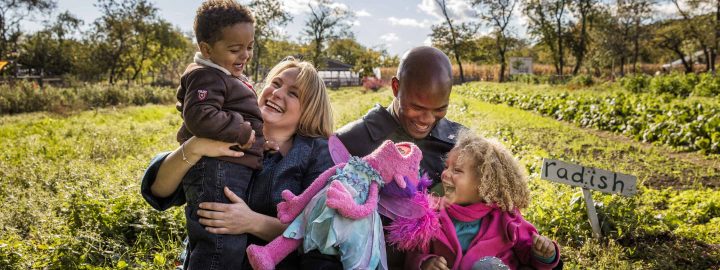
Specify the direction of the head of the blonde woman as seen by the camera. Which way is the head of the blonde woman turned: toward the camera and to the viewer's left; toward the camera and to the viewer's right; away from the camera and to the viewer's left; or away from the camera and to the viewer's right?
toward the camera and to the viewer's left

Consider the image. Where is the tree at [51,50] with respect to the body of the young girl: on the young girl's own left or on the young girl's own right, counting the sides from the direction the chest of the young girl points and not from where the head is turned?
on the young girl's own right

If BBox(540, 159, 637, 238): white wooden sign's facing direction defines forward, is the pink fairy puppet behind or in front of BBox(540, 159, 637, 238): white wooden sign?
in front

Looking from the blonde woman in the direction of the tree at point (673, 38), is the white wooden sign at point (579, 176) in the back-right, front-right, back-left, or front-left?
front-right

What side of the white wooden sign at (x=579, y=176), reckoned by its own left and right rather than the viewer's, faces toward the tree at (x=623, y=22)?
back

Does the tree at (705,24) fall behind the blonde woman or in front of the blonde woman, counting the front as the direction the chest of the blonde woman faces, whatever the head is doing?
behind

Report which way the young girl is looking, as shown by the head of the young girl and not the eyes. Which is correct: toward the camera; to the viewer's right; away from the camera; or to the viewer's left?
to the viewer's left

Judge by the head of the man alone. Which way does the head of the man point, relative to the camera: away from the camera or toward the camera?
toward the camera

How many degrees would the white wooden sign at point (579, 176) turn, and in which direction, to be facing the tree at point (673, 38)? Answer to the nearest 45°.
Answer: approximately 180°

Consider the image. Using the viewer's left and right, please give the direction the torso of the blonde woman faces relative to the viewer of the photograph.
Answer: facing the viewer and to the left of the viewer

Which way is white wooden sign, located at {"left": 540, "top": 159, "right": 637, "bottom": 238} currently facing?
toward the camera

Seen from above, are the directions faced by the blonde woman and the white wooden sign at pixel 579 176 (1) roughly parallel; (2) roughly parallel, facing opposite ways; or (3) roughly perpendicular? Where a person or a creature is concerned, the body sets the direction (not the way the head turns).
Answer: roughly parallel

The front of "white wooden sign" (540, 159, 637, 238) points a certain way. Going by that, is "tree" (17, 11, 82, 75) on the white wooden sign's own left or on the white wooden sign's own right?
on the white wooden sign's own right

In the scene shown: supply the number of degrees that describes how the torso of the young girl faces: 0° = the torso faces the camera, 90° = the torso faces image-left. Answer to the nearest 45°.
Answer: approximately 45°

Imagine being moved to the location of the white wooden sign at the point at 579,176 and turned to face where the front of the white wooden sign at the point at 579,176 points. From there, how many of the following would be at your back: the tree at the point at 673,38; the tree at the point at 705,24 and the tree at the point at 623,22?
3
